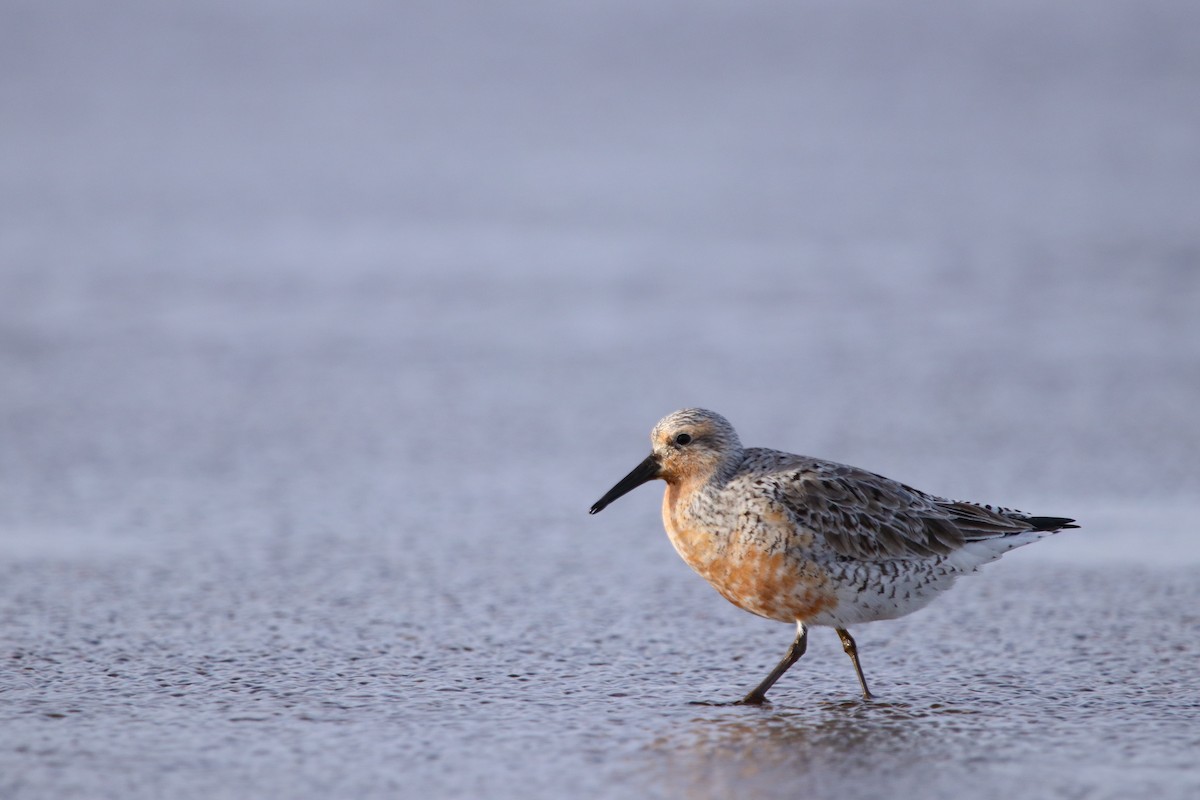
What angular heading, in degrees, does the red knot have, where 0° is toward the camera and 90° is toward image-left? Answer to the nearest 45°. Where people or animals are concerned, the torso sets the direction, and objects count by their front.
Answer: approximately 90°
